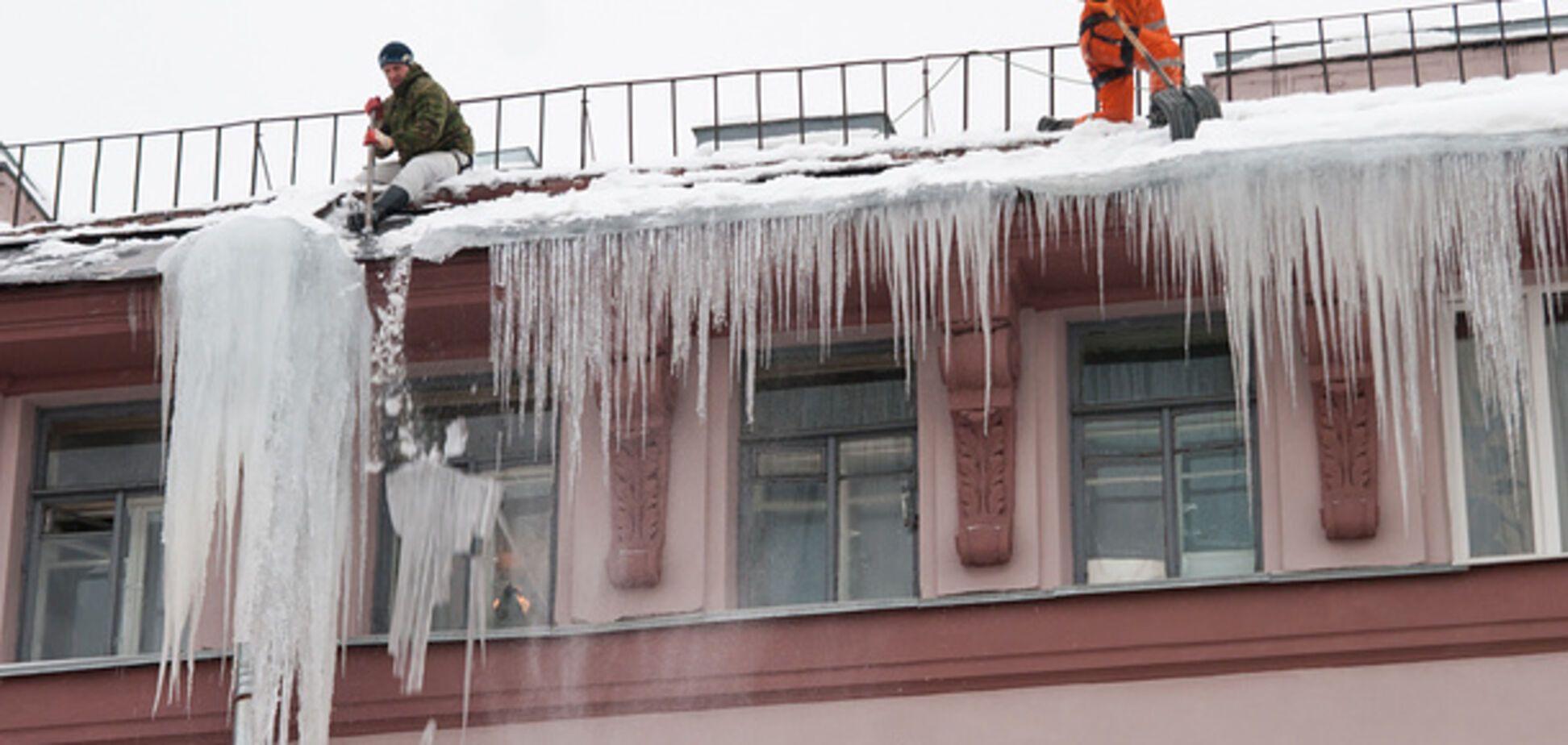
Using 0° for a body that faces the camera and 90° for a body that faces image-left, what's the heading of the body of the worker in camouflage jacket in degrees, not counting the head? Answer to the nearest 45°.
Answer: approximately 45°

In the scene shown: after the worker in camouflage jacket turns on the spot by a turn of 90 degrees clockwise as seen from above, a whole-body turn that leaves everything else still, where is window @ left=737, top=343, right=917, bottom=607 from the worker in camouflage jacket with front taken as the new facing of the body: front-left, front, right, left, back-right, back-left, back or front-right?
back-right

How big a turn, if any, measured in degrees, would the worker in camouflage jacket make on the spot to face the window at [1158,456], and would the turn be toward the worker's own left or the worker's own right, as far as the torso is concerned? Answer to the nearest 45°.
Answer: approximately 135° to the worker's own left

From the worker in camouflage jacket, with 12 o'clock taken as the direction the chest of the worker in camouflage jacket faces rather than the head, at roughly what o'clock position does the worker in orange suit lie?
The worker in orange suit is roughly at 8 o'clock from the worker in camouflage jacket.

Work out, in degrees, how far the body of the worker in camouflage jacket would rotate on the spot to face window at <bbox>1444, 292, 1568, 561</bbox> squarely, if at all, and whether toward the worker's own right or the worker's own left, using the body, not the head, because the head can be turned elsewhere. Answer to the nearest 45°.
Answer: approximately 135° to the worker's own left

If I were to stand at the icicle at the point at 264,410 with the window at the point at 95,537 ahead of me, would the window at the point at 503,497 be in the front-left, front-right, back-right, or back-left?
back-right
